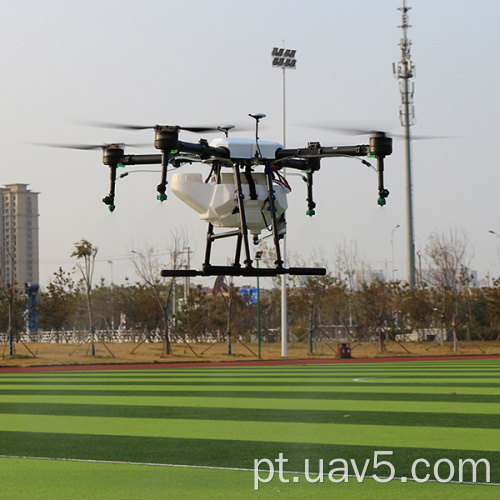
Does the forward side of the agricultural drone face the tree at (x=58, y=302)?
no
